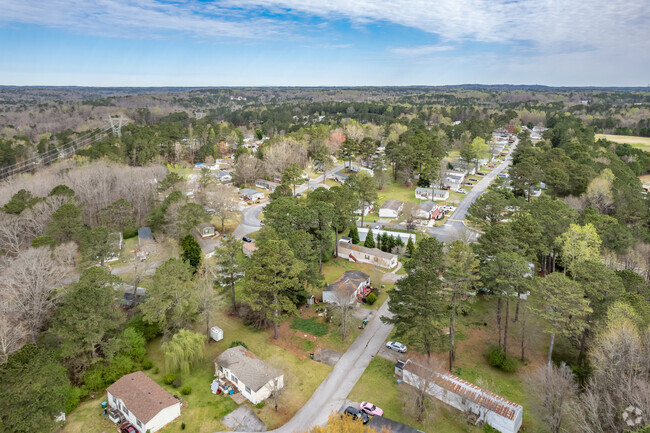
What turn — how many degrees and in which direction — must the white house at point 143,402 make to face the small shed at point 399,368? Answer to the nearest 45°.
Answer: approximately 135° to its left

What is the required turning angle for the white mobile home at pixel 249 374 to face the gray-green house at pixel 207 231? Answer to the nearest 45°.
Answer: approximately 135° to its right

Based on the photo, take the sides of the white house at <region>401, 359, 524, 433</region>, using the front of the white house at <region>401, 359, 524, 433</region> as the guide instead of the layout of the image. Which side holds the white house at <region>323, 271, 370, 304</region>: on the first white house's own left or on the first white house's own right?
on the first white house's own right

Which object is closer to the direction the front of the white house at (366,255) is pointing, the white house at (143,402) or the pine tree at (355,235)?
the white house

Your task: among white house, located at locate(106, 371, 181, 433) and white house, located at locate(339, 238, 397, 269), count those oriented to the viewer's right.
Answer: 0

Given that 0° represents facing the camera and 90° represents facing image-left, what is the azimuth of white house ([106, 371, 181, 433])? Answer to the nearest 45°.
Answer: approximately 45°

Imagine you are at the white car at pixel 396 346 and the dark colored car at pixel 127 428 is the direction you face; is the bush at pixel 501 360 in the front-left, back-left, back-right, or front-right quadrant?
back-left

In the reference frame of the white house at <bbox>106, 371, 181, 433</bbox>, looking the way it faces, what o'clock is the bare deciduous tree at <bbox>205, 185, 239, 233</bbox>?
The bare deciduous tree is roughly at 5 o'clock from the white house.

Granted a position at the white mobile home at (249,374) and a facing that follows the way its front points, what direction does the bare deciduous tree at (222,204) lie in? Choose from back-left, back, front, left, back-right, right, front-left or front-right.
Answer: back-right
